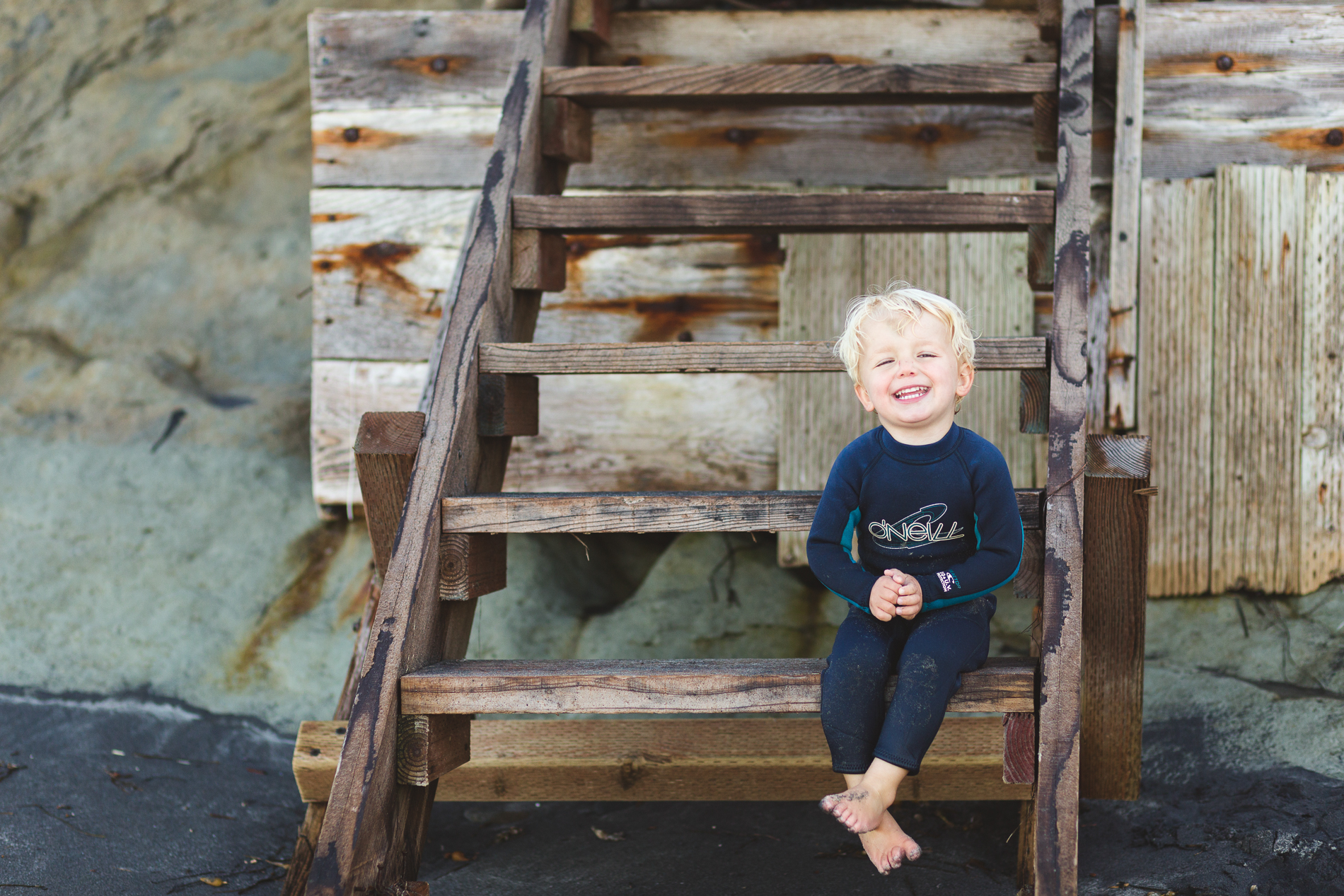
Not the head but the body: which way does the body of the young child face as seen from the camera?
toward the camera

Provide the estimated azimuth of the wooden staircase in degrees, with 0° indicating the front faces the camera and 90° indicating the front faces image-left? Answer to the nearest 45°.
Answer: approximately 0°
